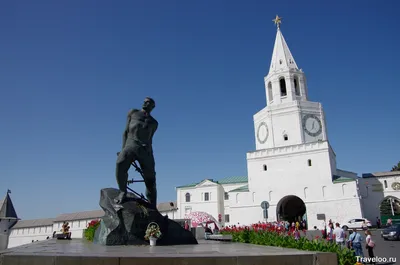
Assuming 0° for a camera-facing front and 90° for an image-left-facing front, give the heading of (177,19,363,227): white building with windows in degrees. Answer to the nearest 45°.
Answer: approximately 0°

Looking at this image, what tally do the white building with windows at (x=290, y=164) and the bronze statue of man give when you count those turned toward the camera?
2

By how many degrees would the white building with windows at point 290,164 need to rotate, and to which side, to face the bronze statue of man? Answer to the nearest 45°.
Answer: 0° — it already faces it

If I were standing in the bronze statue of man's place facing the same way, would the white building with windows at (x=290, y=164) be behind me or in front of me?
behind

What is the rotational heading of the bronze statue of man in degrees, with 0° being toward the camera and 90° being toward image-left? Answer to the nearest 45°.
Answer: approximately 0°

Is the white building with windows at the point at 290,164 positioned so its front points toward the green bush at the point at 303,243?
yes

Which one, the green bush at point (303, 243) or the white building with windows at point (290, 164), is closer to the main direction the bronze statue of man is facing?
the green bush

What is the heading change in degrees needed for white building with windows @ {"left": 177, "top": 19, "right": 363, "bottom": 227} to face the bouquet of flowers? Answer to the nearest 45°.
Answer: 0° — it already faces it
